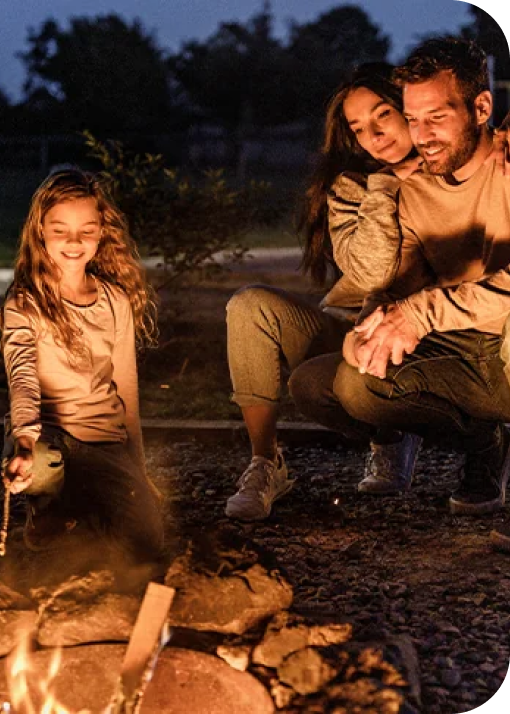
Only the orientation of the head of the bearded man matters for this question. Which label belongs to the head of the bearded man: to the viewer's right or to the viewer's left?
to the viewer's left

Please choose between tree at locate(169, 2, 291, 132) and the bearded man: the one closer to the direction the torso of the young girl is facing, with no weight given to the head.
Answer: the bearded man

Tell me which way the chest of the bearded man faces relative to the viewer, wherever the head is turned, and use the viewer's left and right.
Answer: facing the viewer and to the left of the viewer

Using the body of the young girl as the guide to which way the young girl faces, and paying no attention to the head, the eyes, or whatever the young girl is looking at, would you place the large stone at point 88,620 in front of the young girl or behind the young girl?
in front

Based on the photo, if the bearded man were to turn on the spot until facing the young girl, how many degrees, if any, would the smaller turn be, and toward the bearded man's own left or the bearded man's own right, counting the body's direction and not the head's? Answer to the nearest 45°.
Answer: approximately 45° to the bearded man's own right

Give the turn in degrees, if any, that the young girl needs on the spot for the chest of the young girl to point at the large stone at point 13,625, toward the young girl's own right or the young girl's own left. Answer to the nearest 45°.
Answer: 0° — they already face it

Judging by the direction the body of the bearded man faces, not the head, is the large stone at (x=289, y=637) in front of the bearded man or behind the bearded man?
in front

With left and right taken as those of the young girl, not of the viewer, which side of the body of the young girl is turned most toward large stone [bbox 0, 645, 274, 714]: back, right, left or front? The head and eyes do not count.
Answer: front

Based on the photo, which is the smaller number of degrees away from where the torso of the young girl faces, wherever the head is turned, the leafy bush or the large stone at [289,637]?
the large stone

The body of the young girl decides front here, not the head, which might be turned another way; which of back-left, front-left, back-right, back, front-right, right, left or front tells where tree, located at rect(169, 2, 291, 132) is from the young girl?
back

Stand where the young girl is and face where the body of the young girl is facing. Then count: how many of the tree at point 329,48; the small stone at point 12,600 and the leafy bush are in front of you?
1

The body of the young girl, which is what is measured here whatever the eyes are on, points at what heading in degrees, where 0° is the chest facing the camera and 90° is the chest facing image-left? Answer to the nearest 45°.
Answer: approximately 0°

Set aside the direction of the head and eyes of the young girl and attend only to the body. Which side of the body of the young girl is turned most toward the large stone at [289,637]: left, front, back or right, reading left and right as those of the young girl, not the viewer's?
front

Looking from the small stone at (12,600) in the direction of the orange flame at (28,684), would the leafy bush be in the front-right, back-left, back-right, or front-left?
back-left

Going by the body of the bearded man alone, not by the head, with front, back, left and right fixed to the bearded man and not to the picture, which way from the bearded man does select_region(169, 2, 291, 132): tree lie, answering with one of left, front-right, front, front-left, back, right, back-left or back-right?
back-right
